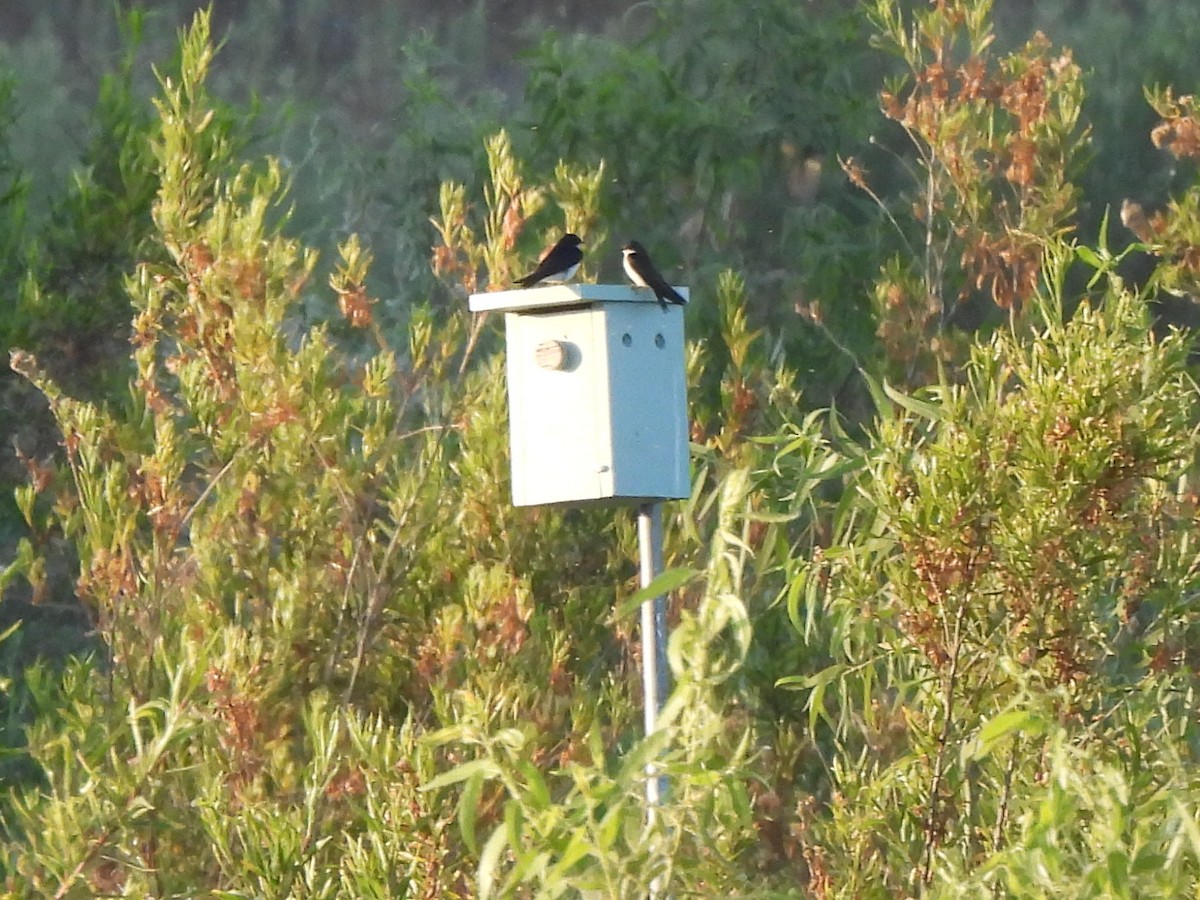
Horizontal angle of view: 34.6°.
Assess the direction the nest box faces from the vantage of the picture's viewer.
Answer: facing the viewer and to the left of the viewer

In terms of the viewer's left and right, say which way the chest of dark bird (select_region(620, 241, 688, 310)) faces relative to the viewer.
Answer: facing to the left of the viewer

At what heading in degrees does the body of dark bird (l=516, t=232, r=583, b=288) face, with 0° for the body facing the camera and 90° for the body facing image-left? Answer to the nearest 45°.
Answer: approximately 270°
